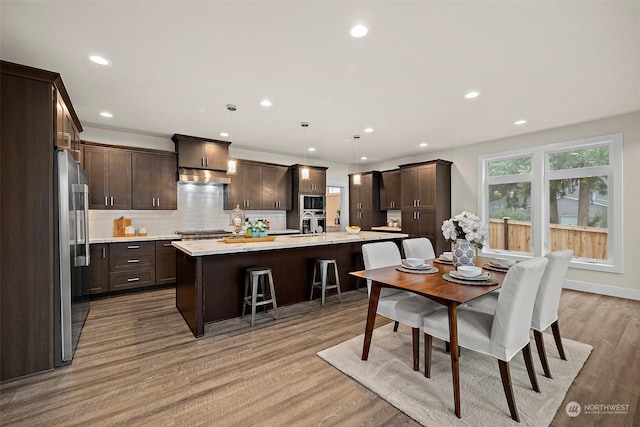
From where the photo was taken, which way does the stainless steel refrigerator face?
to the viewer's right

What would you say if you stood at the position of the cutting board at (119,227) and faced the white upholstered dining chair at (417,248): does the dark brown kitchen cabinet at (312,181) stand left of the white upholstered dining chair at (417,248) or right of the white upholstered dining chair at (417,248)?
left

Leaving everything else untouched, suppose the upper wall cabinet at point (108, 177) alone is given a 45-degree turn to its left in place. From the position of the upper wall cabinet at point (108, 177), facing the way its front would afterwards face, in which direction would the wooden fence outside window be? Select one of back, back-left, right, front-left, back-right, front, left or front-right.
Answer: front

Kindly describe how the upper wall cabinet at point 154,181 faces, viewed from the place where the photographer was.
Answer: facing the viewer

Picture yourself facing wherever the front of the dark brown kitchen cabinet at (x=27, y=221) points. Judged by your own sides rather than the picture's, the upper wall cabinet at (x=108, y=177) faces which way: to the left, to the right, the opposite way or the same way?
to the right

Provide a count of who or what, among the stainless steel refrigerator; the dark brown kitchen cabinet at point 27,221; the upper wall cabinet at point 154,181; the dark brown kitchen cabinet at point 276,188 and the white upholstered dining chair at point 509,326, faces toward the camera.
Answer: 2

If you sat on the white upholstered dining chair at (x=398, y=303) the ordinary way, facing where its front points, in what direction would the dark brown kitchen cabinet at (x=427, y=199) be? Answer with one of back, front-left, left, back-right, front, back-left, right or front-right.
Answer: back-left

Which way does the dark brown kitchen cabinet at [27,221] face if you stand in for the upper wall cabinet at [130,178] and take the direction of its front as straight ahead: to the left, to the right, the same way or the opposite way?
to the left

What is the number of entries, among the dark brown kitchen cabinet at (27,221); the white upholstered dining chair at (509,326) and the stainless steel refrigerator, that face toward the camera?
0

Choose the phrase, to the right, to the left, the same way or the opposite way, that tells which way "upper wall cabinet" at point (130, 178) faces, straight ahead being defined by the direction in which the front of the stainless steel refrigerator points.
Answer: to the right

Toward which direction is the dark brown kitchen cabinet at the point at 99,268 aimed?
toward the camera

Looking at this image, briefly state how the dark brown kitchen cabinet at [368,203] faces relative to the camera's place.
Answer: facing the viewer and to the left of the viewer

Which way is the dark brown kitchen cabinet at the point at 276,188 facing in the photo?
toward the camera

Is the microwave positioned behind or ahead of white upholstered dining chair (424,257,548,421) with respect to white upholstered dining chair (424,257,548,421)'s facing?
ahead

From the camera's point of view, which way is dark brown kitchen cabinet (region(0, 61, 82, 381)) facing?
to the viewer's right

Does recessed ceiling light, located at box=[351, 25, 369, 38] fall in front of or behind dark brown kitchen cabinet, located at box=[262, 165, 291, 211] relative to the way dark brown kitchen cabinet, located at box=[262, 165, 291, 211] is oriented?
in front

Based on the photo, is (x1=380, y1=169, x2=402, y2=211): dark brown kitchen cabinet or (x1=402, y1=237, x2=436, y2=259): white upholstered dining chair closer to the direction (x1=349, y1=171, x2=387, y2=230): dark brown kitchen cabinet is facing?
the white upholstered dining chair
